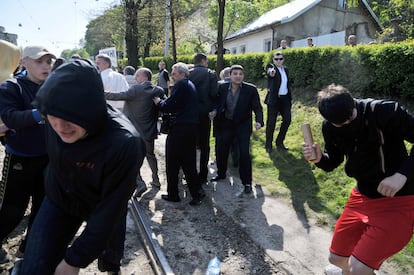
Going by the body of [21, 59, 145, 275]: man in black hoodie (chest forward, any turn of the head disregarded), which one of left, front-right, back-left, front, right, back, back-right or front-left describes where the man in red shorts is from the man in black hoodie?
back-left

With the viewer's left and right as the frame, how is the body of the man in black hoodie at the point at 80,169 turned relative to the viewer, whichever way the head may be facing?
facing the viewer and to the left of the viewer

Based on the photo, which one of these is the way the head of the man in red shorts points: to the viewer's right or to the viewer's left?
to the viewer's left

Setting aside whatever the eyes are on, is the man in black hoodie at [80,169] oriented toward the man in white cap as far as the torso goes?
no

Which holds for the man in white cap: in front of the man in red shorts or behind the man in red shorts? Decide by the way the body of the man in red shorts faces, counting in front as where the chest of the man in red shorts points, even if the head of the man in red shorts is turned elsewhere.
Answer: in front

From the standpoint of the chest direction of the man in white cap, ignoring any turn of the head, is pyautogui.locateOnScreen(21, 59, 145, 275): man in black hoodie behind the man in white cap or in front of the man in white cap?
in front

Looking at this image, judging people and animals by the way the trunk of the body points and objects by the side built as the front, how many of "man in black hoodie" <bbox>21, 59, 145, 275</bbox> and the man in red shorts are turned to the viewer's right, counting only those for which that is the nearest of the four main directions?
0

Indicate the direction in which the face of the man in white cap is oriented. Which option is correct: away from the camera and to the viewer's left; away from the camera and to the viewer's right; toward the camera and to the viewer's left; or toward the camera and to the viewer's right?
toward the camera and to the viewer's right

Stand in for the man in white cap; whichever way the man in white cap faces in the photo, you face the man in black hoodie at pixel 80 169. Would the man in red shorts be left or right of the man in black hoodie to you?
left

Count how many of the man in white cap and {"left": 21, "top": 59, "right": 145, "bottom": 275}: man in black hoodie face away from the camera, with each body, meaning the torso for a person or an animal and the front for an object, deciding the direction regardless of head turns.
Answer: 0

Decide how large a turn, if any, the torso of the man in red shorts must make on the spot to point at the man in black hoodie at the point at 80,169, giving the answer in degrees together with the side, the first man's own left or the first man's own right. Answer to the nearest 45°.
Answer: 0° — they already face them
